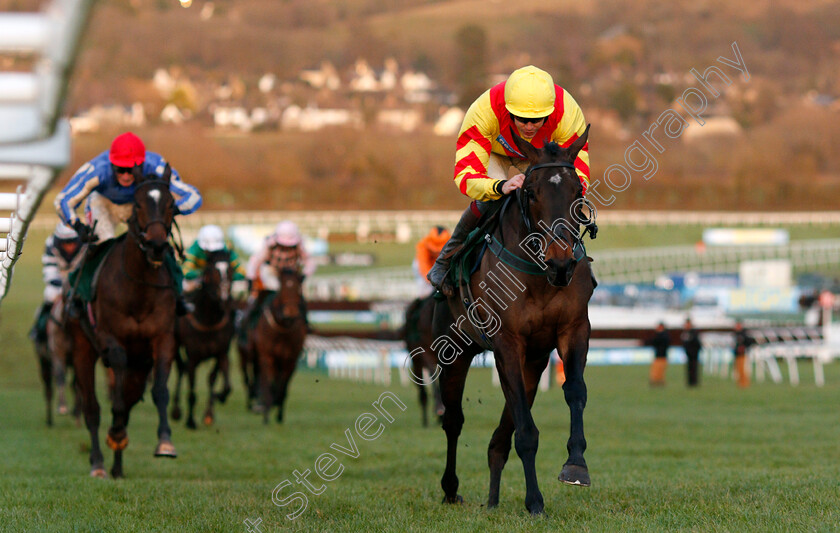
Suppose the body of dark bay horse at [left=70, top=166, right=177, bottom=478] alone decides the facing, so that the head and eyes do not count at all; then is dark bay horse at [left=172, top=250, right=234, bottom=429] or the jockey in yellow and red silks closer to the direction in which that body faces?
the jockey in yellow and red silks

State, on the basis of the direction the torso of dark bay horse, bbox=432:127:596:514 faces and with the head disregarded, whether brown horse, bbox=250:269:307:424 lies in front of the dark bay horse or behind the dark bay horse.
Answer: behind

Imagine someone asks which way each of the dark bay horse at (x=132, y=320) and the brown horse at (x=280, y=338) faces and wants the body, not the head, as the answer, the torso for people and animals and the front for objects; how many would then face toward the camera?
2

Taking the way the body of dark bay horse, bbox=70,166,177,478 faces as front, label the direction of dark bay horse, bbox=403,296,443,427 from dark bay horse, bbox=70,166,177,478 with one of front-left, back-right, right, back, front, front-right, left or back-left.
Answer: back-left

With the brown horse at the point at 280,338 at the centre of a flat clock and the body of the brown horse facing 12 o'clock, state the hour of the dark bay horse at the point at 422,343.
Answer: The dark bay horse is roughly at 10 o'clock from the brown horse.

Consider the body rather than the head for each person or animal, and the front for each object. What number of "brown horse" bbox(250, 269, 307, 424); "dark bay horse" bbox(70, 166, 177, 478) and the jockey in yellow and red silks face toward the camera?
3

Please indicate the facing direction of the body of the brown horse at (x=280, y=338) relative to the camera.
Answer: toward the camera

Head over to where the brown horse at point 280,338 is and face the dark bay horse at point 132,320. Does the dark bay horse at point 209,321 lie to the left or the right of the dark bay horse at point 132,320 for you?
right

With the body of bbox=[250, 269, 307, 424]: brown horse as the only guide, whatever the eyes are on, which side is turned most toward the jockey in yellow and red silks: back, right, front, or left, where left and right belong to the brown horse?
front

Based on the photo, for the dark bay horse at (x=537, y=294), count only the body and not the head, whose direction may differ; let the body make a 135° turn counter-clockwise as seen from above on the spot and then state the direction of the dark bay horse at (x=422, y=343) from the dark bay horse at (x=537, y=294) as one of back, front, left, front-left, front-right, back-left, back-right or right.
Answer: front

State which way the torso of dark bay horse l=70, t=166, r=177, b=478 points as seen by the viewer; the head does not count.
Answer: toward the camera
